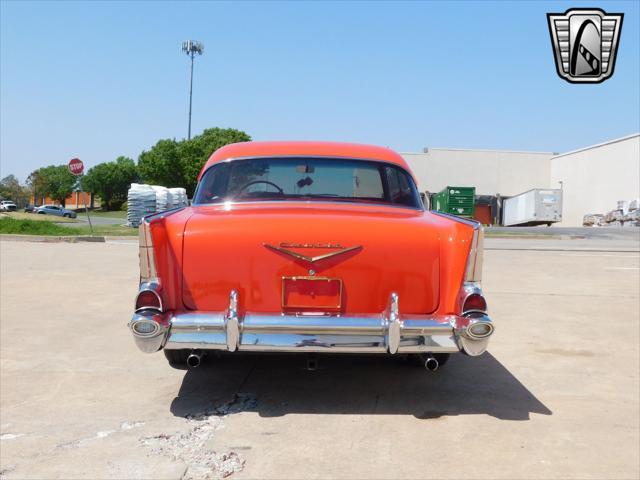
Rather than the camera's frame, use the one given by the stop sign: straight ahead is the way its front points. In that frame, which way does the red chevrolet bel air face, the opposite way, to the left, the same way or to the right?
the opposite way

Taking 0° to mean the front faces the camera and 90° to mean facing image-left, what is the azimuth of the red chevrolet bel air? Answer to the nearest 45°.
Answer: approximately 180°

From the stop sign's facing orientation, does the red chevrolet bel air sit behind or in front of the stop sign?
in front

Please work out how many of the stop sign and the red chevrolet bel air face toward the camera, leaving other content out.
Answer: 1

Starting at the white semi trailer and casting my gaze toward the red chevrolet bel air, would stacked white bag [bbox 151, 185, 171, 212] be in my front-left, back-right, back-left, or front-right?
front-right

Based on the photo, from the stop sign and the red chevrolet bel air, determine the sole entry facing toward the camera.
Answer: the stop sign

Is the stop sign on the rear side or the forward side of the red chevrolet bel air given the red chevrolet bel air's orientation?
on the forward side

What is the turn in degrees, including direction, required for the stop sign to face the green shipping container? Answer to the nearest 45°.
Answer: approximately 135° to its left

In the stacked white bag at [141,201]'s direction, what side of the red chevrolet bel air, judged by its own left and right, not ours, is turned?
front

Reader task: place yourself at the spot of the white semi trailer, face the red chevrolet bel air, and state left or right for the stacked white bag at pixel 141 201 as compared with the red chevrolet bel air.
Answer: right

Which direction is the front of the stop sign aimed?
toward the camera
